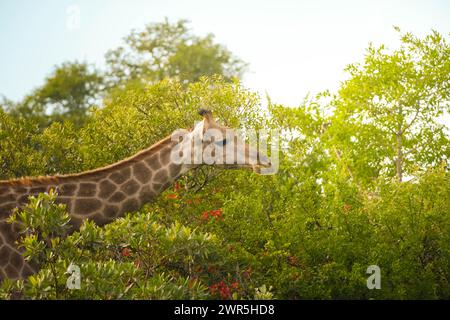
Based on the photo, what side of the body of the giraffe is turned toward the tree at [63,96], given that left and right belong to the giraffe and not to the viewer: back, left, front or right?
left

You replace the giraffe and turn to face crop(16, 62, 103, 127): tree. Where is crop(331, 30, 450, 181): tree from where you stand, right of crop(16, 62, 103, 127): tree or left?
right

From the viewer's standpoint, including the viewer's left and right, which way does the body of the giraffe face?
facing to the right of the viewer

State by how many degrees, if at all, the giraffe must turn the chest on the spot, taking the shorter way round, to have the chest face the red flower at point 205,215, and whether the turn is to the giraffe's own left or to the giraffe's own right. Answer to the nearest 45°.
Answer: approximately 45° to the giraffe's own left

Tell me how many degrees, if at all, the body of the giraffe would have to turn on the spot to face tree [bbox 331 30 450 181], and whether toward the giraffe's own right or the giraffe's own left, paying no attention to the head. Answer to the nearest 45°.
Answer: approximately 45° to the giraffe's own left

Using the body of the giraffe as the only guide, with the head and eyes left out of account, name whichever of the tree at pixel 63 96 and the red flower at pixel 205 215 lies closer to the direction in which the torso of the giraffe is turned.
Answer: the red flower

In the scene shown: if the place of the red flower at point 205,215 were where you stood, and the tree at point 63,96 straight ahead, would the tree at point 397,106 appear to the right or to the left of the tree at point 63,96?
right
